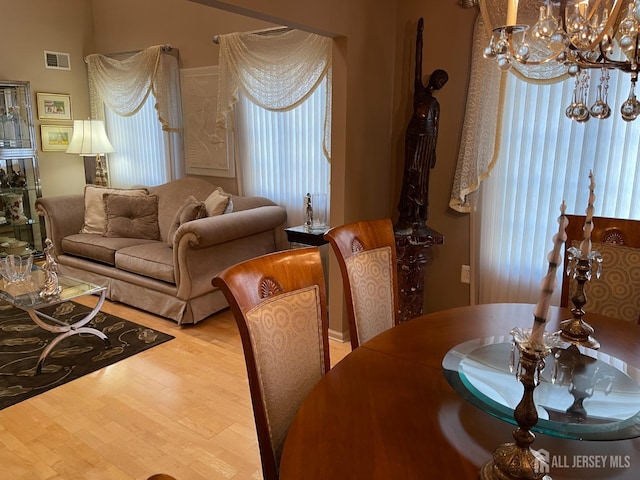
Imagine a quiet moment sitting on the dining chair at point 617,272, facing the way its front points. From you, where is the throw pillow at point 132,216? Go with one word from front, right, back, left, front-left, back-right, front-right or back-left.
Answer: front-right

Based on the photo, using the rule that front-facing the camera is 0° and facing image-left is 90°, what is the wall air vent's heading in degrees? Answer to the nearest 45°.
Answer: approximately 315°

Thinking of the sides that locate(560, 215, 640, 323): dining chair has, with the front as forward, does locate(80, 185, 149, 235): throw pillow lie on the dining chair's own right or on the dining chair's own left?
on the dining chair's own right

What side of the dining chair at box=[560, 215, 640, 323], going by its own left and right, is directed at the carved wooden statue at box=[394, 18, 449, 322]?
right

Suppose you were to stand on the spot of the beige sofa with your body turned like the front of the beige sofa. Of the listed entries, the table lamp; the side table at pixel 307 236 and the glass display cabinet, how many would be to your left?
1

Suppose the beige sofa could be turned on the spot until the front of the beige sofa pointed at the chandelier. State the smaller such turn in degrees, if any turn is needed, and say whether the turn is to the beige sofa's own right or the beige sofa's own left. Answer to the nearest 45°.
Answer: approximately 45° to the beige sofa's own left

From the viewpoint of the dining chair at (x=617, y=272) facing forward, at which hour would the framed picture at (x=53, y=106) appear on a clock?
The framed picture is roughly at 2 o'clock from the dining chair.

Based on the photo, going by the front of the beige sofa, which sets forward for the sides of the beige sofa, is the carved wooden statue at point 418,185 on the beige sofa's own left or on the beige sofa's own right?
on the beige sofa's own left

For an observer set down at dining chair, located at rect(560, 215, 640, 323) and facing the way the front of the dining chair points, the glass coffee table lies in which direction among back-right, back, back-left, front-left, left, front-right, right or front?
front-right

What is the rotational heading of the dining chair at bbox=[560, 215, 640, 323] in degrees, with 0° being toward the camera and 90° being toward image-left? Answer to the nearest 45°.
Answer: approximately 45°

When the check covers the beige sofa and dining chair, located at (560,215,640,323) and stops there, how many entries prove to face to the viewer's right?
0

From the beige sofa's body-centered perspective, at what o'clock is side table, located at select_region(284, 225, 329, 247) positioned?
The side table is roughly at 9 o'clock from the beige sofa.

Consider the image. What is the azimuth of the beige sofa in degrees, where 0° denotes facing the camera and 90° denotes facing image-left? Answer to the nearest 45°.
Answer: approximately 45°
